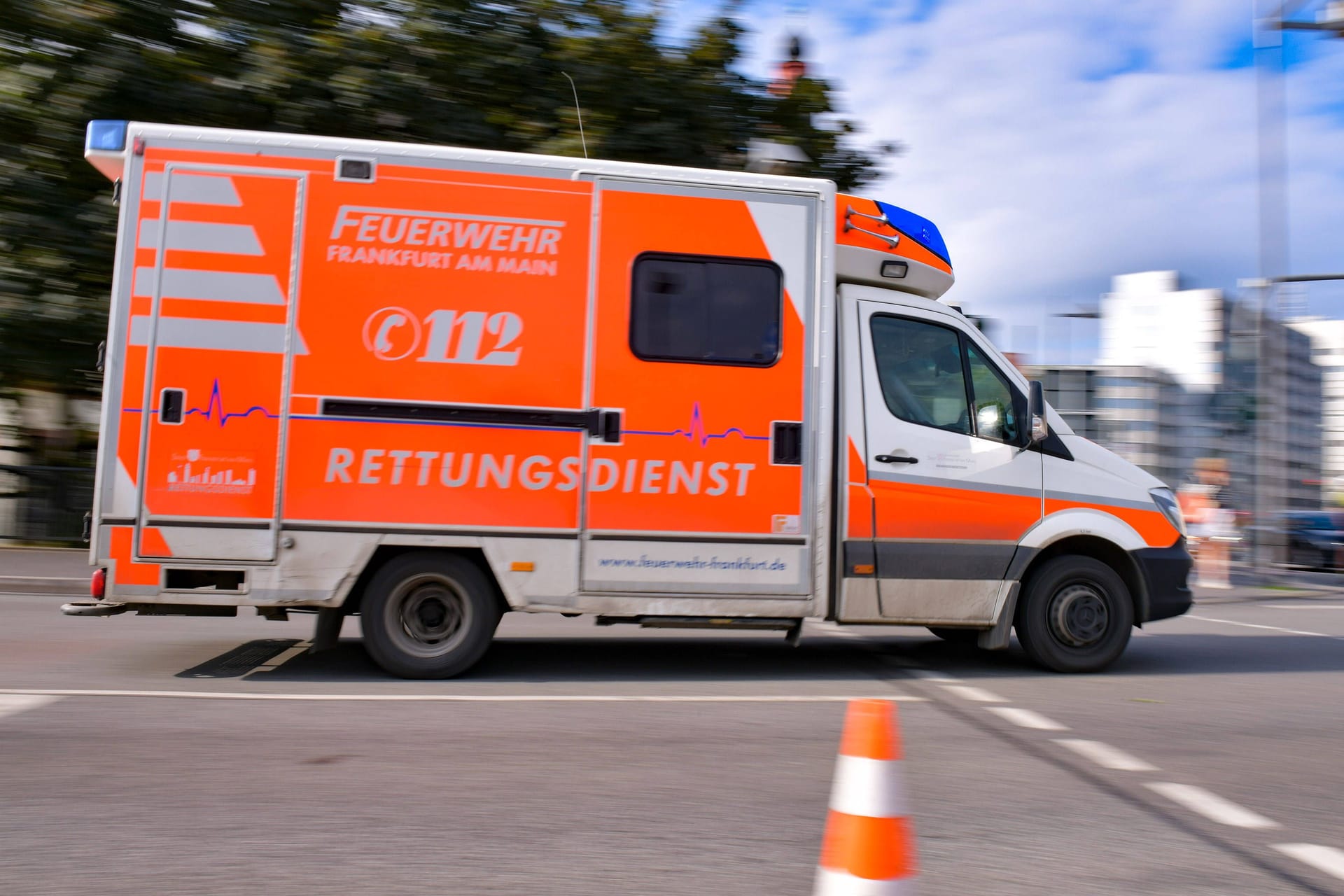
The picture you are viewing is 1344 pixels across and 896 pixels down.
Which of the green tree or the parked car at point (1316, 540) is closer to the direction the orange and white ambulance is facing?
the parked car

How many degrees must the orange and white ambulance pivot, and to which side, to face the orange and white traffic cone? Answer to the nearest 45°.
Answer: approximately 90° to its right

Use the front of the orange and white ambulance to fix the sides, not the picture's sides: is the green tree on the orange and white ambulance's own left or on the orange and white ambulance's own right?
on the orange and white ambulance's own left

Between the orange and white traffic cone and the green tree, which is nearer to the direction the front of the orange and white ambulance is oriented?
the orange and white traffic cone

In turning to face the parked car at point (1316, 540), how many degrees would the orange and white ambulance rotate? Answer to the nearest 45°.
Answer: approximately 45° to its left

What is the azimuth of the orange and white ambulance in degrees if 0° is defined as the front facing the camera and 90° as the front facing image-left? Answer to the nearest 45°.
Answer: approximately 270°
